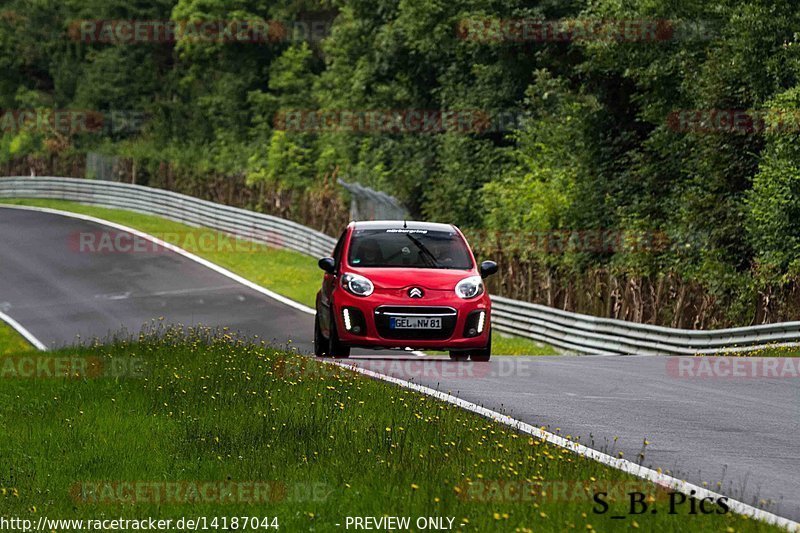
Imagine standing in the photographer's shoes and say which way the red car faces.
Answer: facing the viewer
